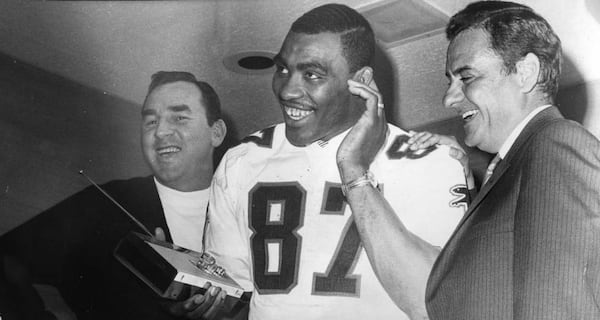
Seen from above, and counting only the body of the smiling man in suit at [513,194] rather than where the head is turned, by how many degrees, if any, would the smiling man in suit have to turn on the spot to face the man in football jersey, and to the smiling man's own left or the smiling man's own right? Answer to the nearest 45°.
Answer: approximately 45° to the smiling man's own right

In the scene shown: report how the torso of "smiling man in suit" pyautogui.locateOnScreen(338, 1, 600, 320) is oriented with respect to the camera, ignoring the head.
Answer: to the viewer's left

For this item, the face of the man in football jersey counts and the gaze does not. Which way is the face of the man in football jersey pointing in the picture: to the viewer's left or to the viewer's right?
to the viewer's left

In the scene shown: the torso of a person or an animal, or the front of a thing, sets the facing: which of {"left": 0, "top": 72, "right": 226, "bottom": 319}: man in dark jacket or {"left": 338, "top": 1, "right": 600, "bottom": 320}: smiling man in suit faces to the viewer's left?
the smiling man in suit

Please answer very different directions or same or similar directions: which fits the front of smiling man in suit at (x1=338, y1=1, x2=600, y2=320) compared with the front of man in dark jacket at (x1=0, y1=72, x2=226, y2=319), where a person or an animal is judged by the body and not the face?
very different directions
